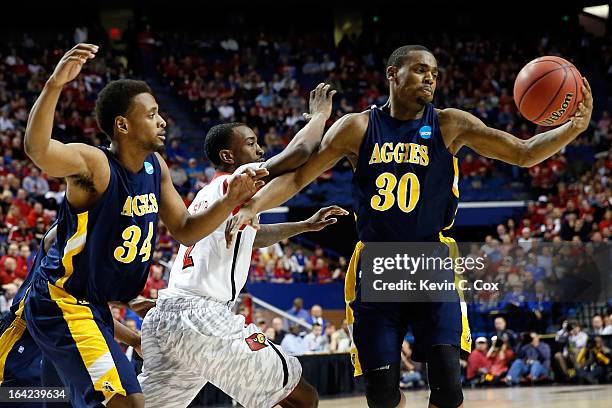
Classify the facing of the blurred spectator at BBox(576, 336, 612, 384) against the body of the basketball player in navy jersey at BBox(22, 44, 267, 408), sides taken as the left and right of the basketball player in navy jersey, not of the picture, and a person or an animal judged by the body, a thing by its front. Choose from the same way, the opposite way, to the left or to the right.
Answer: to the right

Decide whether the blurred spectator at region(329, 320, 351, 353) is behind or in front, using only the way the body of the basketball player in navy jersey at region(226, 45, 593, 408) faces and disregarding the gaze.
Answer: behind

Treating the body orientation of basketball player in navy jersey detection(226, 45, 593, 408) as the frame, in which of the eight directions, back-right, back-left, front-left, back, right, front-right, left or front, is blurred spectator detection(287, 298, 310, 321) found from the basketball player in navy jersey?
back

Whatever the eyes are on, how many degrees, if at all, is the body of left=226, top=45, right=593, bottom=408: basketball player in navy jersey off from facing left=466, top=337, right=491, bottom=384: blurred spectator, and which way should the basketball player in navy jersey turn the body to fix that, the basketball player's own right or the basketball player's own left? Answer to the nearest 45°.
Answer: approximately 180°

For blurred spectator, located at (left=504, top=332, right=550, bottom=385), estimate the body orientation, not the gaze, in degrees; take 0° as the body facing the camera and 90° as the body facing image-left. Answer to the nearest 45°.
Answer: approximately 45°

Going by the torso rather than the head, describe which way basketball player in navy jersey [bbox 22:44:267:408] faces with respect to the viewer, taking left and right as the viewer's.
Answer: facing the viewer and to the right of the viewer

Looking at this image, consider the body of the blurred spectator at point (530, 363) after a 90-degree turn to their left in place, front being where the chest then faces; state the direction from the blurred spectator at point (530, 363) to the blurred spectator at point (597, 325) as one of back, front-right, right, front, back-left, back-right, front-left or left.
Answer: front-left

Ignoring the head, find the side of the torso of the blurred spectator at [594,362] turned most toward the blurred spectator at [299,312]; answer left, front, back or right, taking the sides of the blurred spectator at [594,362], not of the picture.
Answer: right

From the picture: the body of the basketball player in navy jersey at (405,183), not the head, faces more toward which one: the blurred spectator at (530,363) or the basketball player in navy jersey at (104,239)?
the basketball player in navy jersey

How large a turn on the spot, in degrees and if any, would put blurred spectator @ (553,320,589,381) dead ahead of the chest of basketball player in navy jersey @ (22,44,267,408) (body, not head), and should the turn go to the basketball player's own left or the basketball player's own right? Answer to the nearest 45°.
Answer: approximately 90° to the basketball player's own left

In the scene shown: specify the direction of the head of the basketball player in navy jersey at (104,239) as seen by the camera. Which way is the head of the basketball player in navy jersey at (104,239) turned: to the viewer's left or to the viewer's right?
to the viewer's right
